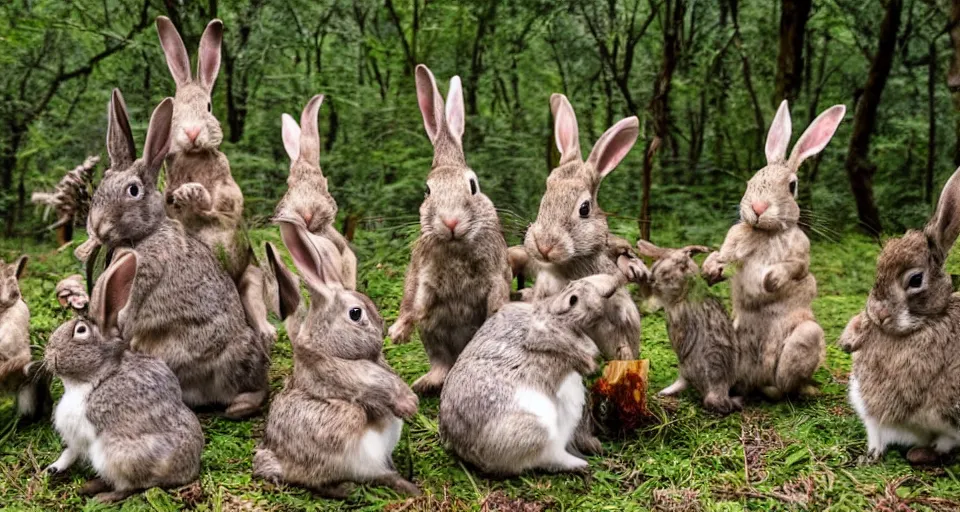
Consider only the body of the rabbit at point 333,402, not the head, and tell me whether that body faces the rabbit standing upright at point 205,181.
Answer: no

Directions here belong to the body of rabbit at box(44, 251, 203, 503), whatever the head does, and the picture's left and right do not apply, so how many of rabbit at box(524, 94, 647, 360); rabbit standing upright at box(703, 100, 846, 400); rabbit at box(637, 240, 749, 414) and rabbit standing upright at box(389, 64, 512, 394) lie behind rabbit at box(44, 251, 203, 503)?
4

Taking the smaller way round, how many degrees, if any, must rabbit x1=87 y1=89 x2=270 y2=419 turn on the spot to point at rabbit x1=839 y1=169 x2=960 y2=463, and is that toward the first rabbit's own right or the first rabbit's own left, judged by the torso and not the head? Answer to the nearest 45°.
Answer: approximately 135° to the first rabbit's own left

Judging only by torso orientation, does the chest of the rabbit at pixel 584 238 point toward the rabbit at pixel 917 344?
no

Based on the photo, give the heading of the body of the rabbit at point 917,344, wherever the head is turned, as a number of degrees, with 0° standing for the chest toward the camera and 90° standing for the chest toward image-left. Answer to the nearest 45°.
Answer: approximately 45°

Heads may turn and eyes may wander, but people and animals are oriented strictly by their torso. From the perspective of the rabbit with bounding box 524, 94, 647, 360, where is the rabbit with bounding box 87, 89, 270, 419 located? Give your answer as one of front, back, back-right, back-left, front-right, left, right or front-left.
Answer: front-right

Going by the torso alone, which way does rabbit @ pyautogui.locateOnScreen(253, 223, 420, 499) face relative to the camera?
to the viewer's right

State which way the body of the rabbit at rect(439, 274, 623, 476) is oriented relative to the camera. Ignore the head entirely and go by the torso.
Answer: to the viewer's right

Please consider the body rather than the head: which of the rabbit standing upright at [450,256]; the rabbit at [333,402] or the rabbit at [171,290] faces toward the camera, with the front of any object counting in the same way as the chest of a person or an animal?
the rabbit standing upright

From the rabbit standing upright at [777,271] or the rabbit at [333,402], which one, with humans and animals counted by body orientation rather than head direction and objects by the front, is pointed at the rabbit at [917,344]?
the rabbit at [333,402]

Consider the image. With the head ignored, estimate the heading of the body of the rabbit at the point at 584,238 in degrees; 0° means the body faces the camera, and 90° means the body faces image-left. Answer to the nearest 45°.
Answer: approximately 45°

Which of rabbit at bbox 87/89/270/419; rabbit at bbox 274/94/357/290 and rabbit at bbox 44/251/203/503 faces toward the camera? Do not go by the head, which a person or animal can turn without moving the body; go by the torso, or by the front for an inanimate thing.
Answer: rabbit at bbox 274/94/357/290

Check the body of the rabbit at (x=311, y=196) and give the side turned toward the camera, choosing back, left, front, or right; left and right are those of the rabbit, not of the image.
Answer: front

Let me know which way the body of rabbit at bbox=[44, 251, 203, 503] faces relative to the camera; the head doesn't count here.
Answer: to the viewer's left

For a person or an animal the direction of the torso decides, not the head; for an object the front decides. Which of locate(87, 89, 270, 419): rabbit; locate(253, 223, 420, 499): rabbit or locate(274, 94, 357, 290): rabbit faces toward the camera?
locate(274, 94, 357, 290): rabbit

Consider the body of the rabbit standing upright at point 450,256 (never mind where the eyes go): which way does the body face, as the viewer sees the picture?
toward the camera

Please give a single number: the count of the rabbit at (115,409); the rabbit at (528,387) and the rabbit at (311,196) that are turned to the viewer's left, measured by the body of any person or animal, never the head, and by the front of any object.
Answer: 1

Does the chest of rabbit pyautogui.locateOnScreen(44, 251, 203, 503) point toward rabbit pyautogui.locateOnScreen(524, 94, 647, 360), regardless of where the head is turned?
no
